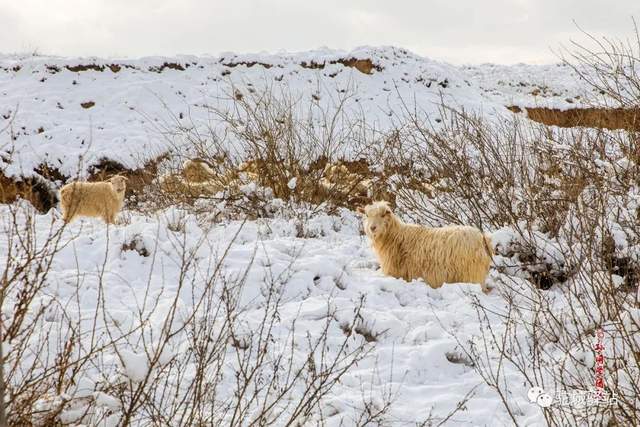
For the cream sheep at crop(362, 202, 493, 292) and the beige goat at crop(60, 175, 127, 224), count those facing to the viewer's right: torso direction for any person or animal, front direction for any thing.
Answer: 1

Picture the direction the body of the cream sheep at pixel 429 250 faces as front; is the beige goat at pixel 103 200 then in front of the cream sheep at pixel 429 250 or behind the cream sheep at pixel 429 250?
in front

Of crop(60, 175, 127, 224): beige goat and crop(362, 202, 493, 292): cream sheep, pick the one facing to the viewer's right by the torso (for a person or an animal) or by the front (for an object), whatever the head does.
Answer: crop(60, 175, 127, 224): beige goat

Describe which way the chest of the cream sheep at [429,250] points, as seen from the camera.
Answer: to the viewer's left

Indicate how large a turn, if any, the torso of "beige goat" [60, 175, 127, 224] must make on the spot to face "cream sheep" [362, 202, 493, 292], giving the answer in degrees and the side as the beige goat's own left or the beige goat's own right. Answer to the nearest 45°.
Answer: approximately 45° to the beige goat's own right

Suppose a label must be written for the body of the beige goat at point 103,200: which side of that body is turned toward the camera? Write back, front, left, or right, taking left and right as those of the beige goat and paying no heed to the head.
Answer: right
